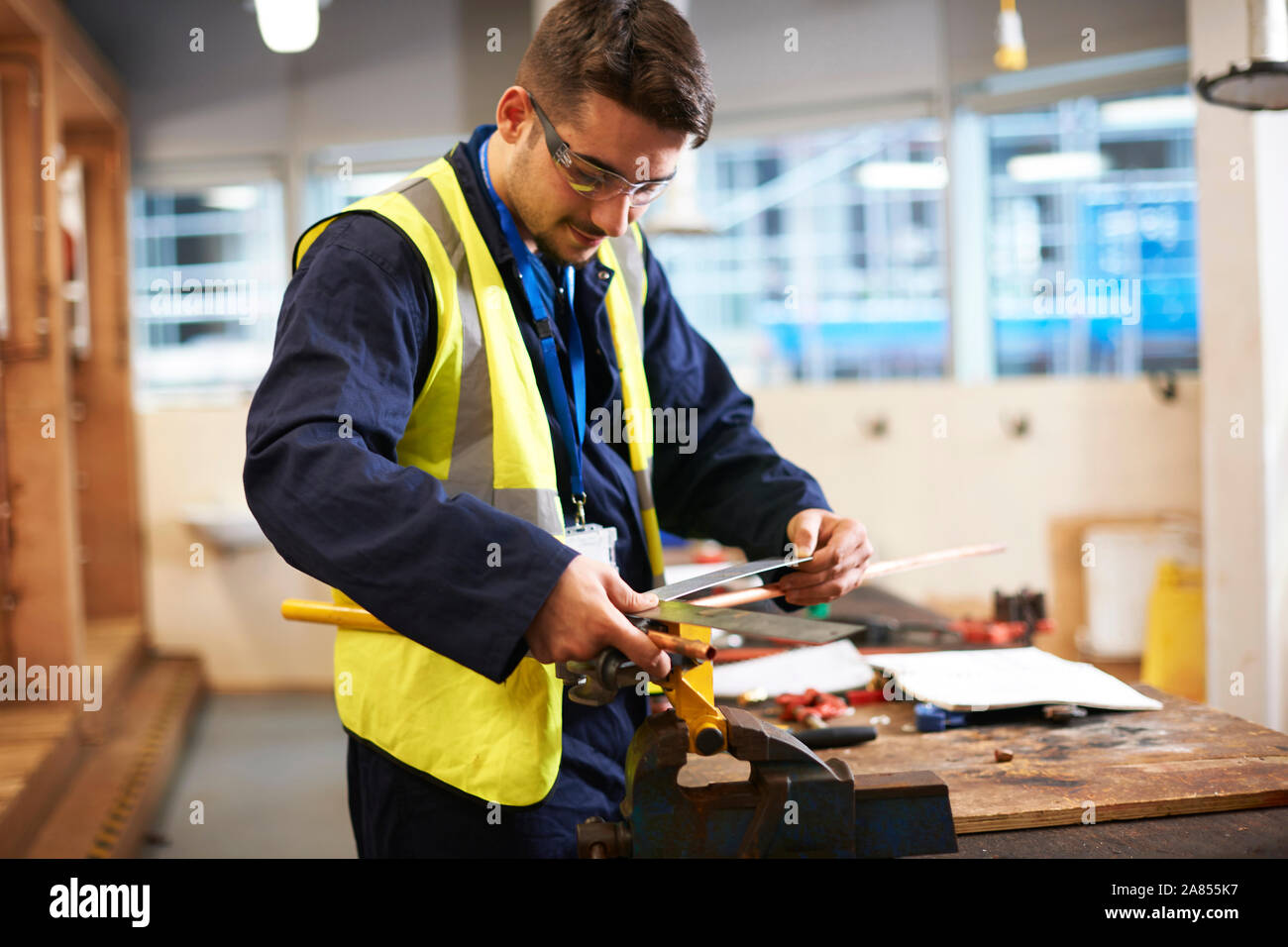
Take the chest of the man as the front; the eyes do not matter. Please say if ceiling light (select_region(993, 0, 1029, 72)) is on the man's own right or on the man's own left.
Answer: on the man's own left

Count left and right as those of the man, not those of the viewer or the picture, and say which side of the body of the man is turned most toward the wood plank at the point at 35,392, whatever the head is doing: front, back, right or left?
back

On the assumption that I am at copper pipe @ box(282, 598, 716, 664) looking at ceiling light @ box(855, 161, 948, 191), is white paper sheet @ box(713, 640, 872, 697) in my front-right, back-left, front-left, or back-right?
front-right

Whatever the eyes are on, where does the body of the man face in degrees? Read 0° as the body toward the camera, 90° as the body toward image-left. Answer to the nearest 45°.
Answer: approximately 315°

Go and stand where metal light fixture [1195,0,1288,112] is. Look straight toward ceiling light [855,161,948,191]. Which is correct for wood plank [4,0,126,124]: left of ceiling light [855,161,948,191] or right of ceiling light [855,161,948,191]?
left

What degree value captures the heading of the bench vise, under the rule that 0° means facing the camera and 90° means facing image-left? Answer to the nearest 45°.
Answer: approximately 90°

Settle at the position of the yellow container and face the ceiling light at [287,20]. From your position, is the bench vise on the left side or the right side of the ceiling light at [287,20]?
left

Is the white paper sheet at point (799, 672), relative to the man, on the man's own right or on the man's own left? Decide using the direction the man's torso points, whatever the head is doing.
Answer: on the man's own left

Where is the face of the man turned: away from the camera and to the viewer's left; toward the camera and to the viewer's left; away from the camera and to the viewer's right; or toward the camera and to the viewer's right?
toward the camera and to the viewer's right
